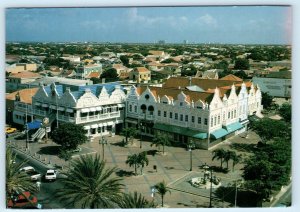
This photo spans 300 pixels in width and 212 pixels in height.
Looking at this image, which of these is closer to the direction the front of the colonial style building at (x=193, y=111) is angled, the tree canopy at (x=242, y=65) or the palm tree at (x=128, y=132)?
the palm tree

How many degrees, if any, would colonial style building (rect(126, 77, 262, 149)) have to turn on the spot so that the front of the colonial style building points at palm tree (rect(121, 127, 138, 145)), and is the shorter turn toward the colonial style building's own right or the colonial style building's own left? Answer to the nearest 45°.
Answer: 0° — it already faces it

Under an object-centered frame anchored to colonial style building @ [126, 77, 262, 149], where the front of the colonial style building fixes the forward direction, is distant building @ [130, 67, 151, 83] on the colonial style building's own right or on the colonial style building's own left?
on the colonial style building's own right

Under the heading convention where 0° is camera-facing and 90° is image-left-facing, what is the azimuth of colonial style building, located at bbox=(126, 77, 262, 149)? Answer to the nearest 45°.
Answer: approximately 45°
